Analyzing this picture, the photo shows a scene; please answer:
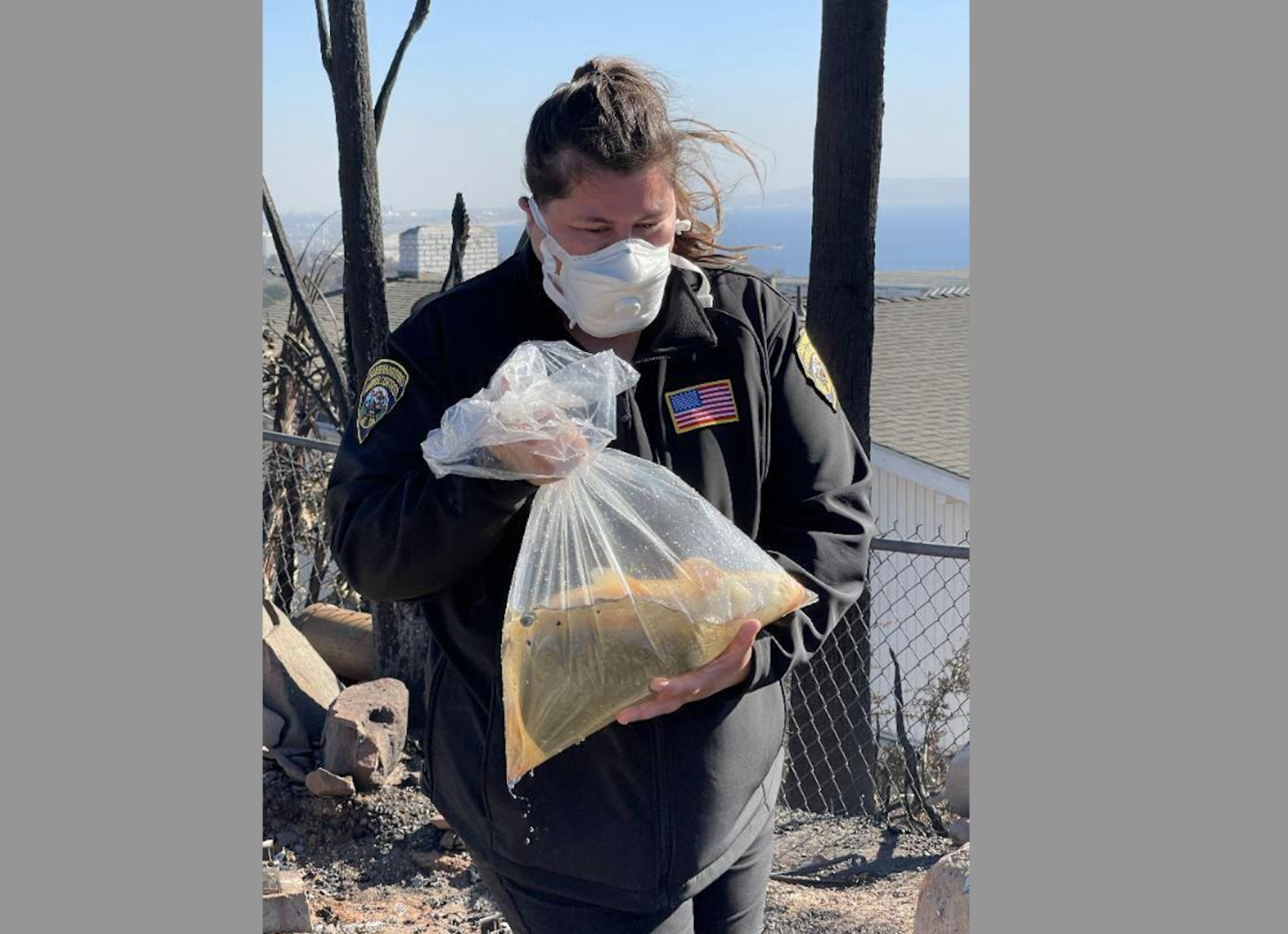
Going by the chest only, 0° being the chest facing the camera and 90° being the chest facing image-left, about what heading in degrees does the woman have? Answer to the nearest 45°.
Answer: approximately 0°

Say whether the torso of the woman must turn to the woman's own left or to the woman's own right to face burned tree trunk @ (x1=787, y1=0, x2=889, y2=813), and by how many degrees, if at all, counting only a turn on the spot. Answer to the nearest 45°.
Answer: approximately 180°

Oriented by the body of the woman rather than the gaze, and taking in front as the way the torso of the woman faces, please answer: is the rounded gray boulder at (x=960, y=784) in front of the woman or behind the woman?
behind

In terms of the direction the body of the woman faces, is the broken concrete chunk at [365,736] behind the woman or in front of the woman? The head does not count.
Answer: behind

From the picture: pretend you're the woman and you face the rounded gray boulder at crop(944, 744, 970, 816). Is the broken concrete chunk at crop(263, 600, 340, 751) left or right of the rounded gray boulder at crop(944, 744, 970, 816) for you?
left

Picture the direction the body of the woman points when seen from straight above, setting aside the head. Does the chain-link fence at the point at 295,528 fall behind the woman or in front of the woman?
behind

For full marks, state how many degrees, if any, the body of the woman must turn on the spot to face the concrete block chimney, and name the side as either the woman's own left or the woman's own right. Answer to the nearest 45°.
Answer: approximately 180°

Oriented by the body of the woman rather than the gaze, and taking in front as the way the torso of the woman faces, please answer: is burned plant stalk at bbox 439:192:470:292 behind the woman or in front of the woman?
behind
